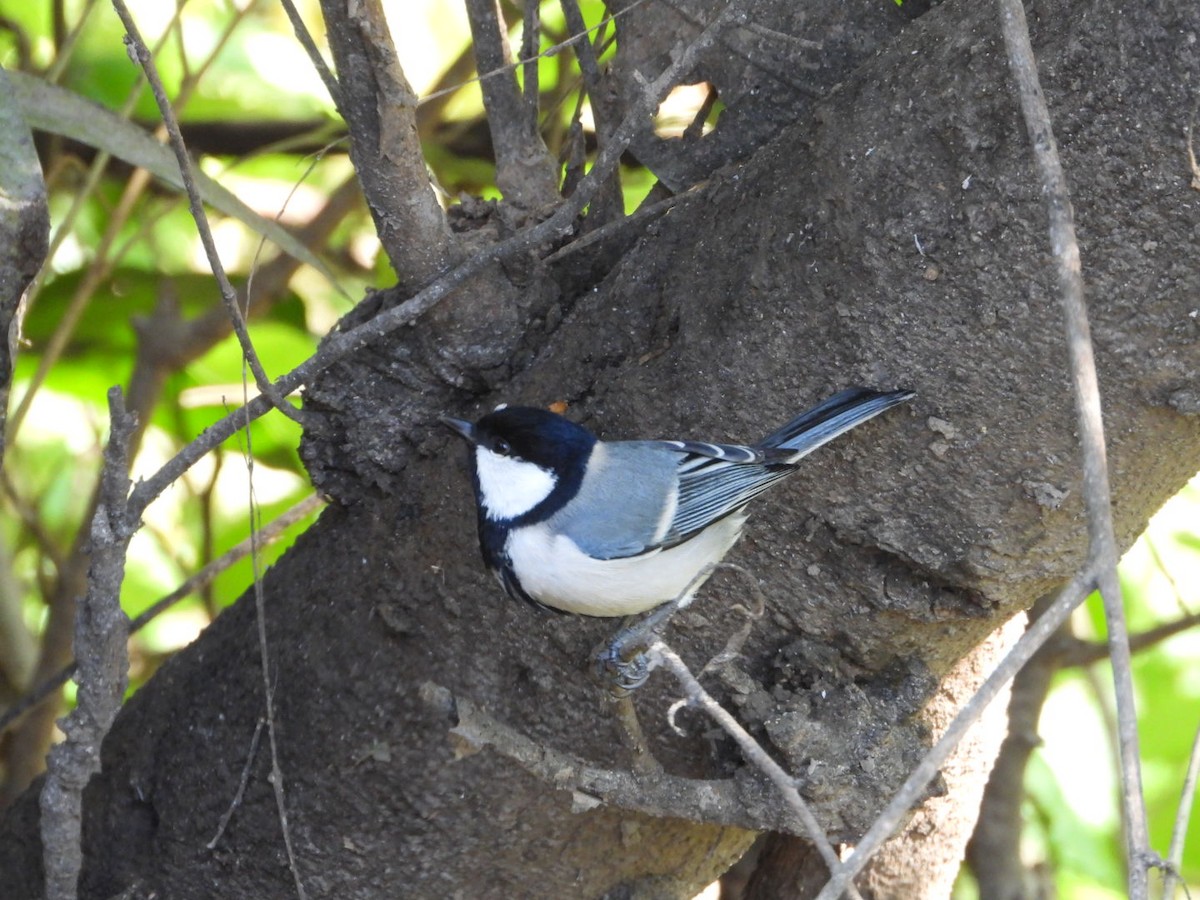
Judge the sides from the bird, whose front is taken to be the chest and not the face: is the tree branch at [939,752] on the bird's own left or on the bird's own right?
on the bird's own left

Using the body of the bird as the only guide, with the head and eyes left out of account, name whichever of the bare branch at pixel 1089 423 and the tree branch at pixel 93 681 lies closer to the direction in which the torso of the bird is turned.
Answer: the tree branch

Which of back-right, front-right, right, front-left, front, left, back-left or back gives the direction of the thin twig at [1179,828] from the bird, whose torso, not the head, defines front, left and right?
back-left

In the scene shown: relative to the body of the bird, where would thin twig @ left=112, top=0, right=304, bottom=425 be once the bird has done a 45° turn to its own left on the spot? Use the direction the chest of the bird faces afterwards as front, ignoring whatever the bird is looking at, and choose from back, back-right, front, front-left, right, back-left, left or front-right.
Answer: front

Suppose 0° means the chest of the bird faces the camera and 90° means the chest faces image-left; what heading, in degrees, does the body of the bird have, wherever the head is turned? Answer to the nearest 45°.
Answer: approximately 90°

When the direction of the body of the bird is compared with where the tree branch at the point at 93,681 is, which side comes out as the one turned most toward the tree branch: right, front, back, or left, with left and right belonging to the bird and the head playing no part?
front

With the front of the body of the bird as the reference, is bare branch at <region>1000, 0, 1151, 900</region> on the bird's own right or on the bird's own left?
on the bird's own left
